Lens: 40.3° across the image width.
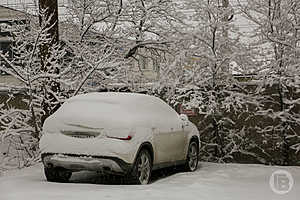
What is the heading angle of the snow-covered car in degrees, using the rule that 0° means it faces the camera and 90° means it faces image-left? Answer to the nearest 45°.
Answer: approximately 225°
